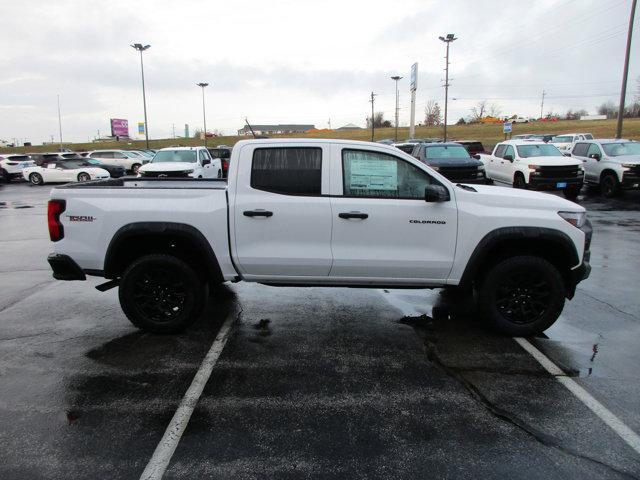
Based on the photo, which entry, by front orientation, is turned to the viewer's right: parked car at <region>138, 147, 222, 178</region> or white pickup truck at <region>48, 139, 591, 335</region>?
the white pickup truck

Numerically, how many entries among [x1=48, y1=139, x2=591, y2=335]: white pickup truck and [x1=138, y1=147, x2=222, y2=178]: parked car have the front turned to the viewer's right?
1

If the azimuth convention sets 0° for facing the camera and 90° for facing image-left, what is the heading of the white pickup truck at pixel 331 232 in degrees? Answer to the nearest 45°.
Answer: approximately 270°

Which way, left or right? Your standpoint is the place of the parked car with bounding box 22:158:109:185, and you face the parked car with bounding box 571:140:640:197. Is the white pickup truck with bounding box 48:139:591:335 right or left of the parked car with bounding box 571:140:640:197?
right

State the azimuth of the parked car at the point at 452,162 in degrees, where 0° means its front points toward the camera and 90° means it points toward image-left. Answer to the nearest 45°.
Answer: approximately 315°

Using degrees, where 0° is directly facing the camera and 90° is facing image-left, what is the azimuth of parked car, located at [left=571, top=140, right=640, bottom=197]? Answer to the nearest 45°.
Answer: approximately 315°

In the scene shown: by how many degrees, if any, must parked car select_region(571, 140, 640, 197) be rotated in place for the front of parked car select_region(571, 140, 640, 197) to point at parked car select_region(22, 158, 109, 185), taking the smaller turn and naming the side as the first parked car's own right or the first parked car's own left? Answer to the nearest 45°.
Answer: approximately 135° to the first parked car's own right

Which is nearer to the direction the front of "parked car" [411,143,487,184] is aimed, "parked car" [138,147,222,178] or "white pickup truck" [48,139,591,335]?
the white pickup truck

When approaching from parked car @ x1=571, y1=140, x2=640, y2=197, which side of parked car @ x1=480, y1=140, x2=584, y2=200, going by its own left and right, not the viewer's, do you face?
left

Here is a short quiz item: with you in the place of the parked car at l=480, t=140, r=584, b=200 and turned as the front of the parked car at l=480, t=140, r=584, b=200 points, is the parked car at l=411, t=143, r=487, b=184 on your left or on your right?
on your right
